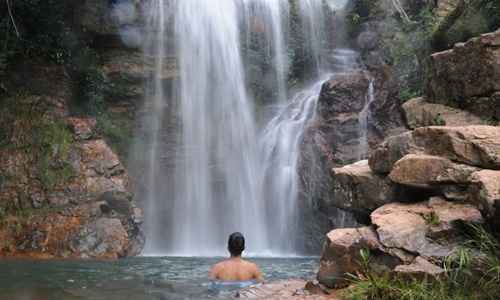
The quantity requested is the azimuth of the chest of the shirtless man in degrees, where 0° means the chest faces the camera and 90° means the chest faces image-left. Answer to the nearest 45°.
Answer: approximately 180°

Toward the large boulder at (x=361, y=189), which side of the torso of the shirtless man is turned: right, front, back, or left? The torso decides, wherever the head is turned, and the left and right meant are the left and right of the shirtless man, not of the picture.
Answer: right

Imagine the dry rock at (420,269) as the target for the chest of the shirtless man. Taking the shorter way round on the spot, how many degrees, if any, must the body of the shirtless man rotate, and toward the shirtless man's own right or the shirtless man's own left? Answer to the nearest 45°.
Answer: approximately 135° to the shirtless man's own right

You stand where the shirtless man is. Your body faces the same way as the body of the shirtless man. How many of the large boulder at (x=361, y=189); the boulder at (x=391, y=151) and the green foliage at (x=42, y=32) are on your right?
2

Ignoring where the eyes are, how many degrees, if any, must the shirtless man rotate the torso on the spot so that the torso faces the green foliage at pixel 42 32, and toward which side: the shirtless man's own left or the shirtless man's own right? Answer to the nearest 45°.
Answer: approximately 45° to the shirtless man's own left

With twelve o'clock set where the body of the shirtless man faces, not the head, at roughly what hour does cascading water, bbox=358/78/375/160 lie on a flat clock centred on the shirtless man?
The cascading water is roughly at 1 o'clock from the shirtless man.

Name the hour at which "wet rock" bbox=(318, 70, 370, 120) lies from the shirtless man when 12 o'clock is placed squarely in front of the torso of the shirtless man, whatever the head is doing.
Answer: The wet rock is roughly at 1 o'clock from the shirtless man.

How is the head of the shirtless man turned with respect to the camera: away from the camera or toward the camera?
away from the camera

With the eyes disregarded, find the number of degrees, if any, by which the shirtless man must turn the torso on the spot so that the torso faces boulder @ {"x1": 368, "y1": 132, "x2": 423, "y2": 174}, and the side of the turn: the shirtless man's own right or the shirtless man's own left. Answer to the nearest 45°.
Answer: approximately 90° to the shirtless man's own right

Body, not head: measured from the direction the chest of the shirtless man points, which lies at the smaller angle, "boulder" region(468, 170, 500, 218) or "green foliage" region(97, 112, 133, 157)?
the green foliage

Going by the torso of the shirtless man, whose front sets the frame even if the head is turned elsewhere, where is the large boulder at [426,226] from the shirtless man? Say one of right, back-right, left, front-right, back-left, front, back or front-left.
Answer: back-right

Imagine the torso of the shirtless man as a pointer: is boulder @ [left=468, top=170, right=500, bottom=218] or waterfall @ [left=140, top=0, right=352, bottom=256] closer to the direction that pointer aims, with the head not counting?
the waterfall
